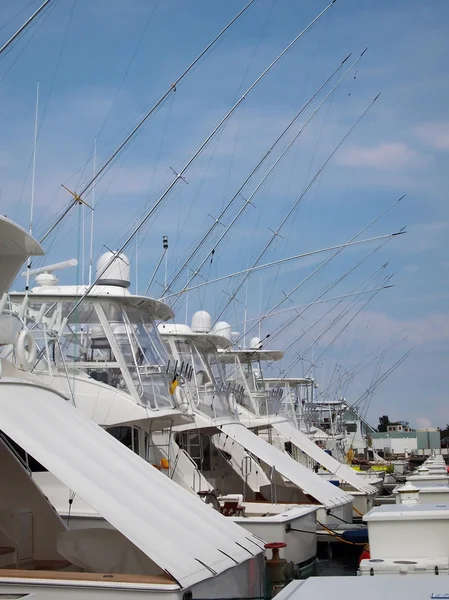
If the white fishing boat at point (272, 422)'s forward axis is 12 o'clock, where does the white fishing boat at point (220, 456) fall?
the white fishing boat at point (220, 456) is roughly at 8 o'clock from the white fishing boat at point (272, 422).

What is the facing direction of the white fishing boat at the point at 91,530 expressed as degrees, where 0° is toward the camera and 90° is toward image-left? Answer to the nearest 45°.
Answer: approximately 135°

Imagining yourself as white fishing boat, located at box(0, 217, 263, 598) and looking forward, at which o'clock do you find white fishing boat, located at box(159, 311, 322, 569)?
white fishing boat, located at box(159, 311, 322, 569) is roughly at 2 o'clock from white fishing boat, located at box(0, 217, 263, 598).

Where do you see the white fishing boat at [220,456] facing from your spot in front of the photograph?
facing away from the viewer and to the left of the viewer

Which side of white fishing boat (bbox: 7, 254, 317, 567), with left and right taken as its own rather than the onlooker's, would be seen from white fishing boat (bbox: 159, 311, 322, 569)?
right

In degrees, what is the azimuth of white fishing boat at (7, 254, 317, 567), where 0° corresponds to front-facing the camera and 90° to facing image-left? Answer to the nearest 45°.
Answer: approximately 135°

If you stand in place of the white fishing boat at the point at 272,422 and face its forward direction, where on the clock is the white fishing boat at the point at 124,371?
the white fishing boat at the point at 124,371 is roughly at 8 o'clock from the white fishing boat at the point at 272,422.

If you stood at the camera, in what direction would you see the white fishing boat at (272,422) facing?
facing away from the viewer and to the left of the viewer

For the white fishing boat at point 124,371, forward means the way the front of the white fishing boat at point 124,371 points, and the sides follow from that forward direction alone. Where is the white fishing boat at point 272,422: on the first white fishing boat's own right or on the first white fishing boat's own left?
on the first white fishing boat's own right

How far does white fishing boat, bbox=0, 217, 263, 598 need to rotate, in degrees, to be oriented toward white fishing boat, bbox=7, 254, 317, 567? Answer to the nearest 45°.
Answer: approximately 45° to its right

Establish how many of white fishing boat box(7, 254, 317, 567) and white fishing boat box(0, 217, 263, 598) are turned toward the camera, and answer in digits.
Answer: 0
